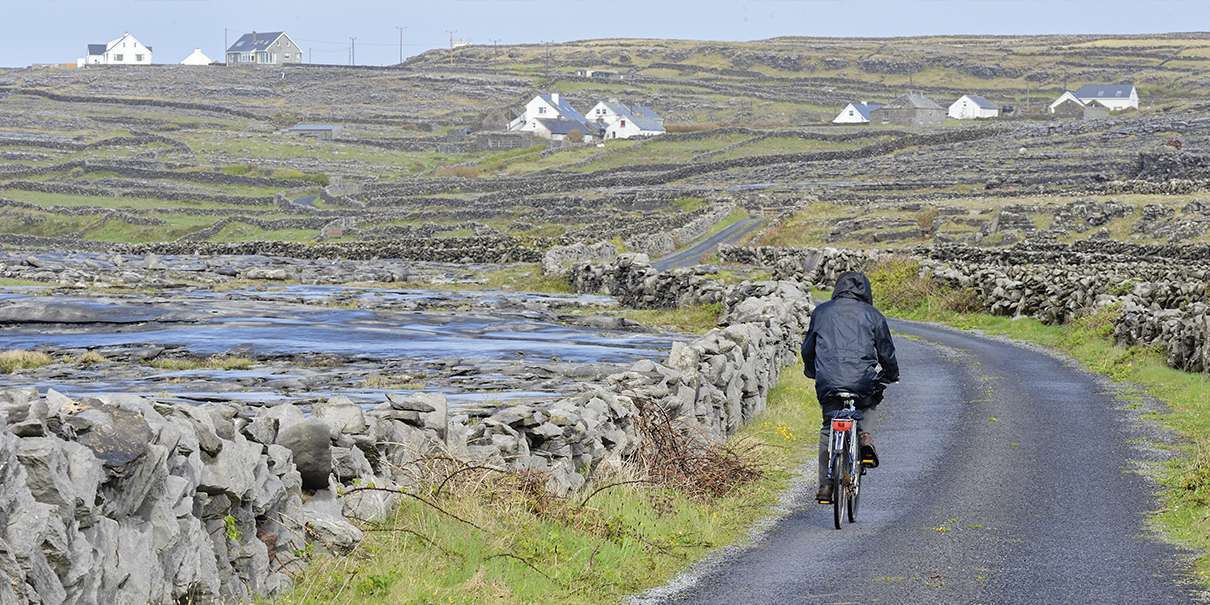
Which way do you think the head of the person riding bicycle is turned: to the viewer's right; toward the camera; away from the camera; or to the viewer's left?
away from the camera

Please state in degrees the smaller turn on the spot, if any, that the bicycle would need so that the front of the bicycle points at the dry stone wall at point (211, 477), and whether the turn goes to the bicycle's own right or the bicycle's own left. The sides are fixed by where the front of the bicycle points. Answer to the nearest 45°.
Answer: approximately 135° to the bicycle's own left

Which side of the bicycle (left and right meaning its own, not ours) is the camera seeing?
back

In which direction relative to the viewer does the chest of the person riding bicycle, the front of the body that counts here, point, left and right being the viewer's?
facing away from the viewer
